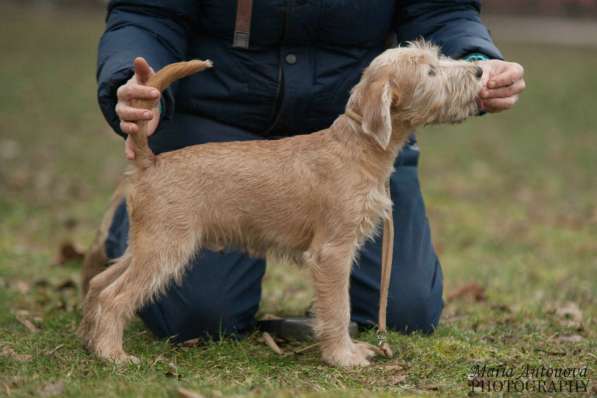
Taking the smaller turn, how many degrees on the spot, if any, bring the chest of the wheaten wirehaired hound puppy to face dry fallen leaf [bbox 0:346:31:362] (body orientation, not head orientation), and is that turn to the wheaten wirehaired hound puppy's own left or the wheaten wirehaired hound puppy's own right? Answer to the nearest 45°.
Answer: approximately 180°

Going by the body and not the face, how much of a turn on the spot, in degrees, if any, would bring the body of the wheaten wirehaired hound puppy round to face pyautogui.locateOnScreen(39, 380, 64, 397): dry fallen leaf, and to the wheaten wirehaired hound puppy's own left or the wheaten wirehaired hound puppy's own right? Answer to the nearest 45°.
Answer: approximately 135° to the wheaten wirehaired hound puppy's own right

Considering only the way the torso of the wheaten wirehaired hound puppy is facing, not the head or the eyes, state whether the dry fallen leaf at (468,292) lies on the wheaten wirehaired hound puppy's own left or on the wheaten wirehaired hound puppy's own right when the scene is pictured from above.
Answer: on the wheaten wirehaired hound puppy's own left

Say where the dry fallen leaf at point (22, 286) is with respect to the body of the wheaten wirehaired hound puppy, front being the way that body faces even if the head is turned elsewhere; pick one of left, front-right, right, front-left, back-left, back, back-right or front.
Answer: back-left

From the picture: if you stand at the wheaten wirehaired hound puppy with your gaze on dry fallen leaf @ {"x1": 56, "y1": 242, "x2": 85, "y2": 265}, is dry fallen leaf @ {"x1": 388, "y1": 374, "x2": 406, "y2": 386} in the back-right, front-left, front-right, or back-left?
back-right

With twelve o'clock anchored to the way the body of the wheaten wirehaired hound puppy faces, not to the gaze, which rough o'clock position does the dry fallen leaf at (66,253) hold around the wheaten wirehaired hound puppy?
The dry fallen leaf is roughly at 8 o'clock from the wheaten wirehaired hound puppy.

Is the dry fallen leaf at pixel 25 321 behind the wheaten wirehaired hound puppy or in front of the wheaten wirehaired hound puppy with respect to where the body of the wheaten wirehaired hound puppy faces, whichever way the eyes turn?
behind

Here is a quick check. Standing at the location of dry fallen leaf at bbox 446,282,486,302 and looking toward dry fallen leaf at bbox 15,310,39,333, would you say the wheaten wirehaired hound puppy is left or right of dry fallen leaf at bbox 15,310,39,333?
left

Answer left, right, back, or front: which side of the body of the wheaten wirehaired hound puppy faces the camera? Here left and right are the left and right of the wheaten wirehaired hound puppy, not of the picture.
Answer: right
